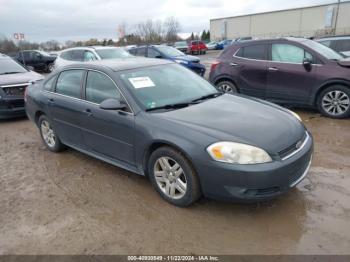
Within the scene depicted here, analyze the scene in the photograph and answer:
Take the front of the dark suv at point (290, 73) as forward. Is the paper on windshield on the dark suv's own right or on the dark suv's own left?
on the dark suv's own right

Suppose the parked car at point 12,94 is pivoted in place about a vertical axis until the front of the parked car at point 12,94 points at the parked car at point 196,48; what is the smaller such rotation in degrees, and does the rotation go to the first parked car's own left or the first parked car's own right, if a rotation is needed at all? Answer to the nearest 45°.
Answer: approximately 90° to the first parked car's own left

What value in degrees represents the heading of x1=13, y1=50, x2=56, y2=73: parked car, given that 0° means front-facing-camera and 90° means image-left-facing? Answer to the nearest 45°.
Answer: approximately 315°

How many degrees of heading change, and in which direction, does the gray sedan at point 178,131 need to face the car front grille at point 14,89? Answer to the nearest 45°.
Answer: approximately 180°

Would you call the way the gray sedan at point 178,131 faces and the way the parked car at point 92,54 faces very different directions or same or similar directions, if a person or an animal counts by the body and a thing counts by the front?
same or similar directions

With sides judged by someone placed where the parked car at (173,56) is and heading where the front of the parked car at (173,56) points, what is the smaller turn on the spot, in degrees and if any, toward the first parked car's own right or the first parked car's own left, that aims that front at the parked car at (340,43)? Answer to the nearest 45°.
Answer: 0° — it already faces it

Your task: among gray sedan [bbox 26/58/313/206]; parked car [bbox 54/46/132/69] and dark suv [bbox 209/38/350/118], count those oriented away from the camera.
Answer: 0

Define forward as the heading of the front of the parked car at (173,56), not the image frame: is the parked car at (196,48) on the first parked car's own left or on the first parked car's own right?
on the first parked car's own left

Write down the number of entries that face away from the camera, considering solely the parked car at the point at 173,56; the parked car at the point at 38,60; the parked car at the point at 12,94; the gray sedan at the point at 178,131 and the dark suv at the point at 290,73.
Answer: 0

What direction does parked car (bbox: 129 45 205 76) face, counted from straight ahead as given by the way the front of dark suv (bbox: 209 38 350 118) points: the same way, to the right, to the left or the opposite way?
the same way

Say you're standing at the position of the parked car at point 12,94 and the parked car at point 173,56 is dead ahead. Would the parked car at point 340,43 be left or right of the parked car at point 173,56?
right

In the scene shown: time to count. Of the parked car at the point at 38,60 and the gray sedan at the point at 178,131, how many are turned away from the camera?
0

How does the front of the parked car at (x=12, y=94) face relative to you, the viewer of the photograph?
facing the viewer and to the right of the viewer

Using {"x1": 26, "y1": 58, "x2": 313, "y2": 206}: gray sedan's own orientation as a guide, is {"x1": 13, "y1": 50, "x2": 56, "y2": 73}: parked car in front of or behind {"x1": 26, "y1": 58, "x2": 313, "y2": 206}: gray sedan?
behind

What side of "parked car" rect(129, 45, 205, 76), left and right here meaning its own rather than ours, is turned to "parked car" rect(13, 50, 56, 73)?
back

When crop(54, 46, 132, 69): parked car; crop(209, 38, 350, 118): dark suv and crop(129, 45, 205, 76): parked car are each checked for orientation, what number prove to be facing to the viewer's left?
0

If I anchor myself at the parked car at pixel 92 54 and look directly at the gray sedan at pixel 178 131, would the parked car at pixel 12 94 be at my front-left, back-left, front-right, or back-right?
front-right

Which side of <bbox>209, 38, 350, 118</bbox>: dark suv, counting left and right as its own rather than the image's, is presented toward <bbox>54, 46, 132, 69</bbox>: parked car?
back
